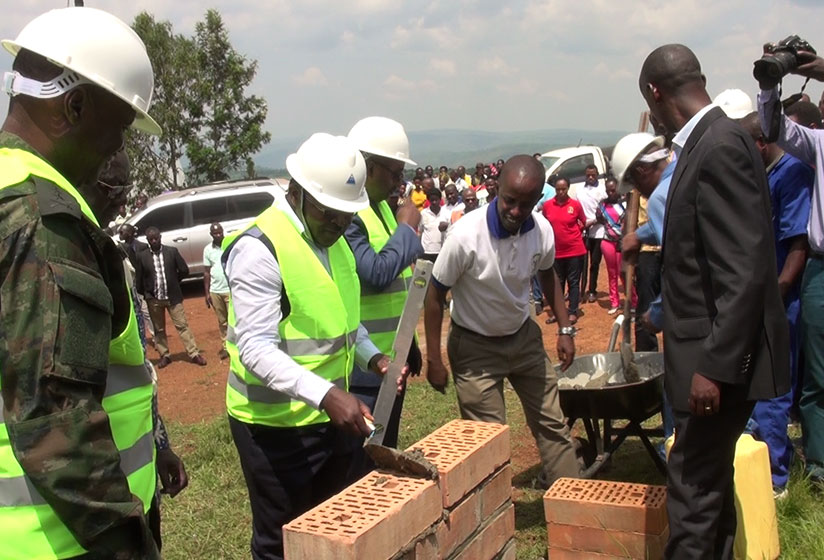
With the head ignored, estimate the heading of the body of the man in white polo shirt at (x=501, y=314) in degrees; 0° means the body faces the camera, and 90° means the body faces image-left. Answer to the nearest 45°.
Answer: approximately 0°

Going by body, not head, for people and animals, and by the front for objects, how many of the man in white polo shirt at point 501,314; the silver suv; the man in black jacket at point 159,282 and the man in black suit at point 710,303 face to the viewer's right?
0

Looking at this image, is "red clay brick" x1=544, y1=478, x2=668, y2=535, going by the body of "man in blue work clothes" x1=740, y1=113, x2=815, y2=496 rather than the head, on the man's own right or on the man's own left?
on the man's own left

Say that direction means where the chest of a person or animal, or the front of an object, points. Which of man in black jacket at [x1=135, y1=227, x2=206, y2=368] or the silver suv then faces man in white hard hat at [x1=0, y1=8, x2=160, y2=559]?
the man in black jacket

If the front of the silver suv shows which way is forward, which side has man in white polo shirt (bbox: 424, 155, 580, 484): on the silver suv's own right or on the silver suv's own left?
on the silver suv's own left

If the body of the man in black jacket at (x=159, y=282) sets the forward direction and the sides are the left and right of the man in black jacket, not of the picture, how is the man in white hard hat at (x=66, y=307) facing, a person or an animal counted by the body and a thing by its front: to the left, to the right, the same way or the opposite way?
to the left

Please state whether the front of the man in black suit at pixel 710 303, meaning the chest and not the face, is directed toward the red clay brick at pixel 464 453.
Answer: yes

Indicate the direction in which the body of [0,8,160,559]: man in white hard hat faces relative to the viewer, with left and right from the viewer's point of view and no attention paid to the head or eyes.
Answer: facing to the right of the viewer

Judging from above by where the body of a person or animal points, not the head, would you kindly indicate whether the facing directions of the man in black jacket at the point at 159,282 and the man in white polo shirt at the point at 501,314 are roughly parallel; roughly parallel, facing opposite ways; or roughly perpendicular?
roughly parallel

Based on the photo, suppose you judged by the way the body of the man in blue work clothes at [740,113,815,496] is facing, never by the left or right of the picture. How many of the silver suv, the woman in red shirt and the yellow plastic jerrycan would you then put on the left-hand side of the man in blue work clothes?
1

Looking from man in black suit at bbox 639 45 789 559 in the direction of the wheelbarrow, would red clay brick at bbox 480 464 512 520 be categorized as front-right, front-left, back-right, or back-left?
front-left

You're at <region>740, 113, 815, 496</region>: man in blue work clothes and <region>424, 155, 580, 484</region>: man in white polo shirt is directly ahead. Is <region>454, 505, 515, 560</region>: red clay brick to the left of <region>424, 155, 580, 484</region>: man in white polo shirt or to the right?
left

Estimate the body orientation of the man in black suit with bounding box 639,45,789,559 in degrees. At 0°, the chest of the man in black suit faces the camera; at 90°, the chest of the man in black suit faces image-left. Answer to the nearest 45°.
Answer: approximately 90°

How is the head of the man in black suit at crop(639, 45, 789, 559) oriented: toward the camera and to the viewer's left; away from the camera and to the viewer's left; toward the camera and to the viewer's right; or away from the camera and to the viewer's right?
away from the camera and to the viewer's left

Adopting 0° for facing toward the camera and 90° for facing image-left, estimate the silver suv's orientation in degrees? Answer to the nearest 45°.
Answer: approximately 90°

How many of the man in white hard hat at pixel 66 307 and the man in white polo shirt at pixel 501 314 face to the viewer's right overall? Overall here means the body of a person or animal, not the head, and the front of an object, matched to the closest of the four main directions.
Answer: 1
